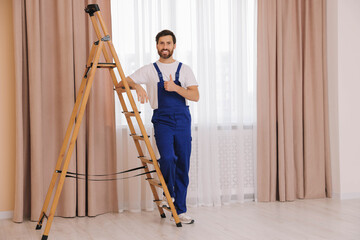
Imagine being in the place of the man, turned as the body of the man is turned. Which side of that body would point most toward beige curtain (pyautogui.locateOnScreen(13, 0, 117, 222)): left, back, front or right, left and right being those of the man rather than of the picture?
right

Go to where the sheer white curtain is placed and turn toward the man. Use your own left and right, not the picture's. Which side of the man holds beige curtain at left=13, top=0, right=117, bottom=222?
right

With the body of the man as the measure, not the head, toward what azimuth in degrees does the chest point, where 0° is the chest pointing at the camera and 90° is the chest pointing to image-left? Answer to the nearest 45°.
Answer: approximately 0°

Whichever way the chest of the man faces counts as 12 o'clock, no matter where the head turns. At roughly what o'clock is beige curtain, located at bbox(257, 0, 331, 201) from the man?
The beige curtain is roughly at 8 o'clock from the man.
